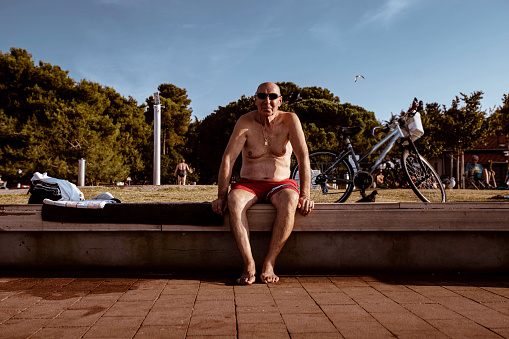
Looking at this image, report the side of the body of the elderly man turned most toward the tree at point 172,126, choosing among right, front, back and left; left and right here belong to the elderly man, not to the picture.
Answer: back

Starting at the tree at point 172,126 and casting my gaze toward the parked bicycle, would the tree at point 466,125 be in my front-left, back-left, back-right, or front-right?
front-left

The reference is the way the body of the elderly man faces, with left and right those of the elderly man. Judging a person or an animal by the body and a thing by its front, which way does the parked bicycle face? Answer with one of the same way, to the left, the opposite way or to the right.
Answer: to the left

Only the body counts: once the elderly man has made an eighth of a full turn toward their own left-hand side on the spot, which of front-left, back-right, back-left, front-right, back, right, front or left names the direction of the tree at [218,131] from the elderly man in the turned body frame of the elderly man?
back-left

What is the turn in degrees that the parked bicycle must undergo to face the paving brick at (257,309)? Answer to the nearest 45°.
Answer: approximately 90° to its right

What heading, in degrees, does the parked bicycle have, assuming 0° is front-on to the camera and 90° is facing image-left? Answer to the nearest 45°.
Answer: approximately 270°

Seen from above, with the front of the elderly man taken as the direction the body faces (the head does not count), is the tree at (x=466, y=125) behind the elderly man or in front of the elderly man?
behind

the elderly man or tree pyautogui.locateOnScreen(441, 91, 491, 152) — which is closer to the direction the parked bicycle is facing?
the tree

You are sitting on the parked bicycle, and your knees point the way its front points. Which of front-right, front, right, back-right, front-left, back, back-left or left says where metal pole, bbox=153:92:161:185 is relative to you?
back-left

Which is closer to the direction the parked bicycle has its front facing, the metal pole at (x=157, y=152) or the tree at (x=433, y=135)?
the tree

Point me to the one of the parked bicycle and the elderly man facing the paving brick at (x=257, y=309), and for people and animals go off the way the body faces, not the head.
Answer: the elderly man

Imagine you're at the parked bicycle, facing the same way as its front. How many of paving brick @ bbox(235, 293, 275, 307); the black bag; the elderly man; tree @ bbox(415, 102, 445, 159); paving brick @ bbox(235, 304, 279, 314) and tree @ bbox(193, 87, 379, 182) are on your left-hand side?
2

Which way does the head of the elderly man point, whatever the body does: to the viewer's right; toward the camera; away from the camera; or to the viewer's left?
toward the camera

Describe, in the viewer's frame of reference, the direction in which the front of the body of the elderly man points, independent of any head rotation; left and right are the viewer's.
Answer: facing the viewer

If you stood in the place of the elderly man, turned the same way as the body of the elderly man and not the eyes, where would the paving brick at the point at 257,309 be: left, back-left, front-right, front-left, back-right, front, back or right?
front

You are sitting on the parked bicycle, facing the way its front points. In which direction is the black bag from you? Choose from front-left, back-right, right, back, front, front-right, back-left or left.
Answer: back-right

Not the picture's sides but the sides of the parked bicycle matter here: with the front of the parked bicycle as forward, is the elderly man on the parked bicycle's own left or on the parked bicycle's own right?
on the parked bicycle's own right
